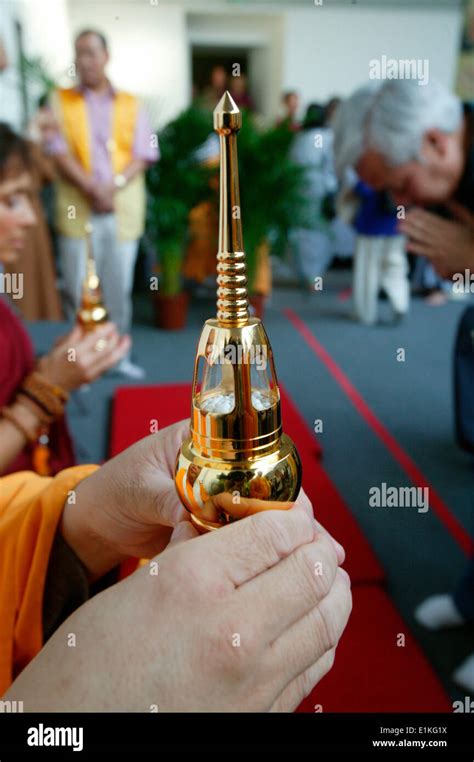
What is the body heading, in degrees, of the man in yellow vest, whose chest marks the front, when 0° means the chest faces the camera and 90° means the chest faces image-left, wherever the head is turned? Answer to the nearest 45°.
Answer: approximately 0°

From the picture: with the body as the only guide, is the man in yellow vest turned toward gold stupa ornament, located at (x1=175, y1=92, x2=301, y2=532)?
yes
